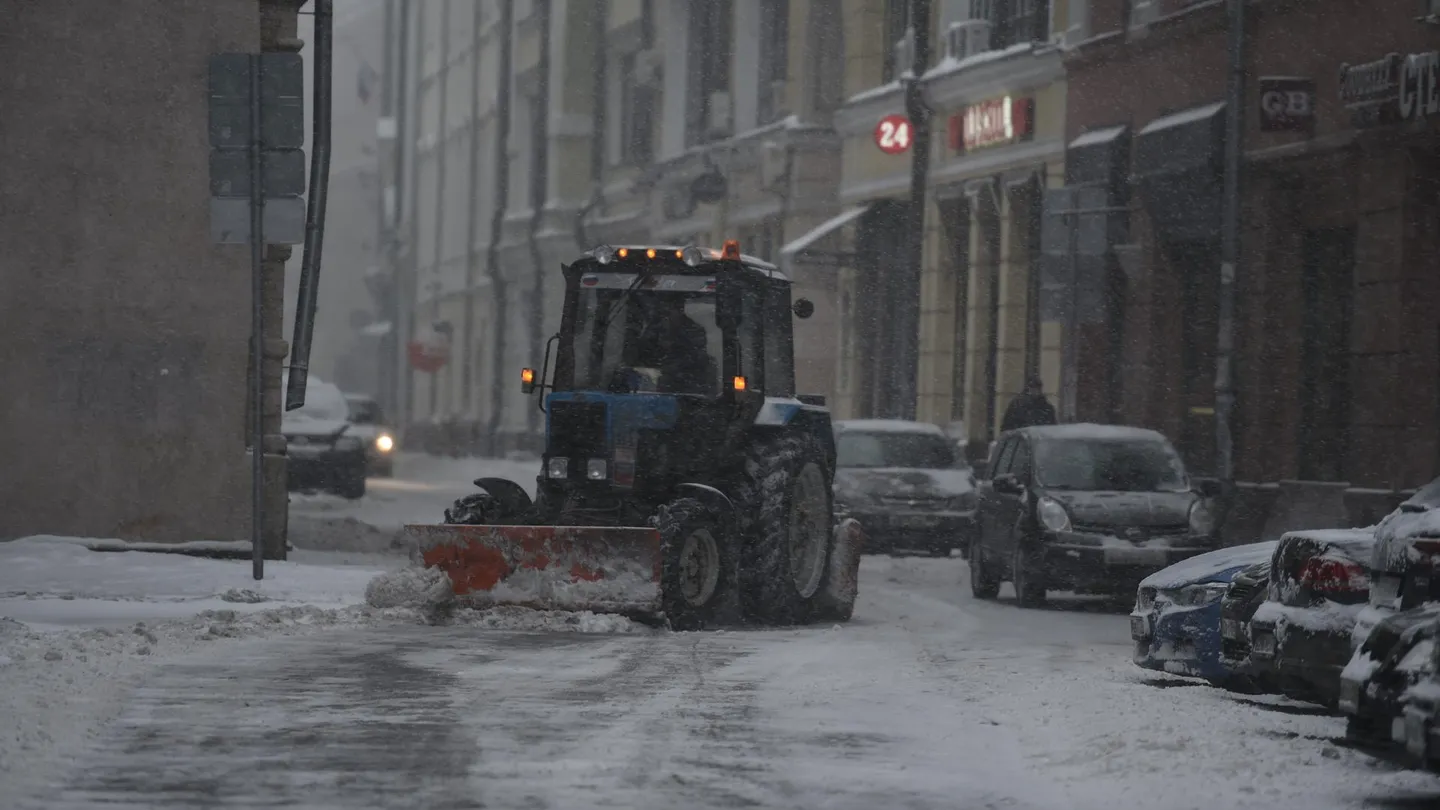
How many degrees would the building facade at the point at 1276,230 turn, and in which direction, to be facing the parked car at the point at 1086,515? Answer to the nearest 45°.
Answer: approximately 45° to its left

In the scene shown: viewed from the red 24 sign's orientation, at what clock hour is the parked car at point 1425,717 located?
The parked car is roughly at 12 o'clock from the red 24 sign.

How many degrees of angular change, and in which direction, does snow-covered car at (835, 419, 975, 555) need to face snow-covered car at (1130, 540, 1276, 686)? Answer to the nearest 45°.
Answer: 0° — it already faces it

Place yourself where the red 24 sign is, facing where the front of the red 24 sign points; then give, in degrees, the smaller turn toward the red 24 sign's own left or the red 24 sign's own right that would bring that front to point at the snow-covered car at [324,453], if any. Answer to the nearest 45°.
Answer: approximately 90° to the red 24 sign's own right

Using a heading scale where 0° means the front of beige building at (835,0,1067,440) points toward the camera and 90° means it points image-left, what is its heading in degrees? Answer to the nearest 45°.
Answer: approximately 45°

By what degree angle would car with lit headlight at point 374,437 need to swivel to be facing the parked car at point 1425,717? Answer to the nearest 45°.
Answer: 0° — it already faces it
